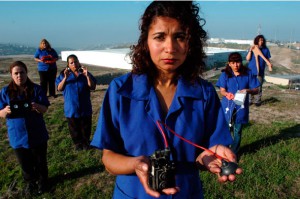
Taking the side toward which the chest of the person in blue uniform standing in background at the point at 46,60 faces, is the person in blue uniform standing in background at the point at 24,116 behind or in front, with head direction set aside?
in front

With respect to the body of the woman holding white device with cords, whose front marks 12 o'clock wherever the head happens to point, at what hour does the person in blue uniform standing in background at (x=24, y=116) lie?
The person in blue uniform standing in background is roughly at 2 o'clock from the woman holding white device with cords.

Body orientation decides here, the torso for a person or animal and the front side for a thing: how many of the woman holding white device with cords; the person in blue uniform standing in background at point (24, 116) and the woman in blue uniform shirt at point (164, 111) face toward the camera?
3

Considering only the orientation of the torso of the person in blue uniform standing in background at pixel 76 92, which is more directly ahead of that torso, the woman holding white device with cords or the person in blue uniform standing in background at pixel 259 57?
the woman holding white device with cords

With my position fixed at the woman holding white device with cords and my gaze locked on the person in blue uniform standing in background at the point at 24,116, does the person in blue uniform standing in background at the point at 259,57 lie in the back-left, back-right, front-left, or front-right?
back-right

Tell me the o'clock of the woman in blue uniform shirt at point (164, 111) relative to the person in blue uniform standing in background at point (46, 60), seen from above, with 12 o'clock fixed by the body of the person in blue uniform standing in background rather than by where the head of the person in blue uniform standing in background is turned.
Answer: The woman in blue uniform shirt is roughly at 12 o'clock from the person in blue uniform standing in background.
